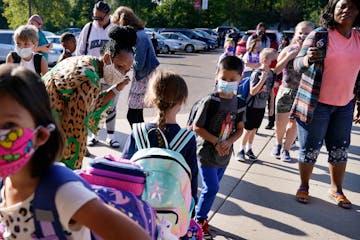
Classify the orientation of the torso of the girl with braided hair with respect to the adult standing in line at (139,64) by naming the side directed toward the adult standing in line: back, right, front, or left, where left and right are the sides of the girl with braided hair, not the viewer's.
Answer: front

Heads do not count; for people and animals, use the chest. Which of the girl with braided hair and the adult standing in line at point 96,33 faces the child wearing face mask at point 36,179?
the adult standing in line

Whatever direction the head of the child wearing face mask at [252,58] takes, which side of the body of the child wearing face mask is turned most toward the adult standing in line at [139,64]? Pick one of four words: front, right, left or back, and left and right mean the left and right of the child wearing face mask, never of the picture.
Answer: right

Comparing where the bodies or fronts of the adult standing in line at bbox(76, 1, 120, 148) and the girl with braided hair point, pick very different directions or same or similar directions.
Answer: very different directions

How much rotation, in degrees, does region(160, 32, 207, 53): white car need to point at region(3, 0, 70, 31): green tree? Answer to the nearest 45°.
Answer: approximately 135° to its right

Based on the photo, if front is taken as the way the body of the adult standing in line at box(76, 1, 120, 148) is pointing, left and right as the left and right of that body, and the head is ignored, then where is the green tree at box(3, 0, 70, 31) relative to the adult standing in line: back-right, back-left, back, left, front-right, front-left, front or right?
back

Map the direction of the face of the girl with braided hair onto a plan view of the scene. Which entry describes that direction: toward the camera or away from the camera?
away from the camera

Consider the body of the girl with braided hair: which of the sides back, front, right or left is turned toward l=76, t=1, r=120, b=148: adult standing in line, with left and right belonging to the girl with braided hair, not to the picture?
front

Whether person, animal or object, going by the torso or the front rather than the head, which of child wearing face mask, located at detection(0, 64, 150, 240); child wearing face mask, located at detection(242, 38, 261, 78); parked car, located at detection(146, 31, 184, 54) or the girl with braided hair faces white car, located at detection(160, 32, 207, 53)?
the girl with braided hair

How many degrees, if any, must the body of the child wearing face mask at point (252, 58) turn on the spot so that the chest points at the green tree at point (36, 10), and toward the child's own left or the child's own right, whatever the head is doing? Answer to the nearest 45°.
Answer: approximately 180°

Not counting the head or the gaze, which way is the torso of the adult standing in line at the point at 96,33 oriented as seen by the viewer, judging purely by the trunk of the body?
toward the camera

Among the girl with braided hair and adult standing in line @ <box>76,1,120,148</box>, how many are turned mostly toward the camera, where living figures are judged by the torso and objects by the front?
1

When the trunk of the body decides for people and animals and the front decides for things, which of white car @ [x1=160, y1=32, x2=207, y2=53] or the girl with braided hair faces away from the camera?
the girl with braided hair
